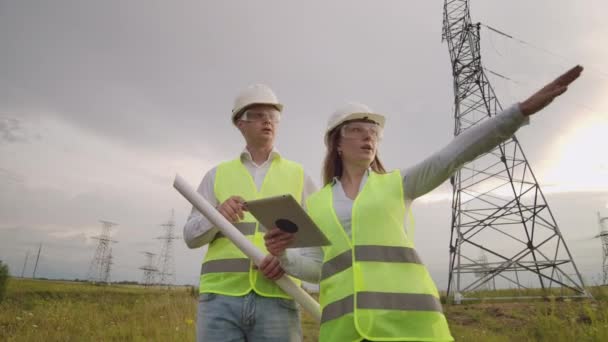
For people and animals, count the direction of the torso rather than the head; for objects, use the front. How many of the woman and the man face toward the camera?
2

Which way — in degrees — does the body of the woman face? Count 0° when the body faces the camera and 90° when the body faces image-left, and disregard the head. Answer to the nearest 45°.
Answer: approximately 0°

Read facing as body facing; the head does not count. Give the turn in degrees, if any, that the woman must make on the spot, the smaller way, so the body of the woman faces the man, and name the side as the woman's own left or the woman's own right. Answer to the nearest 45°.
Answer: approximately 135° to the woman's own right

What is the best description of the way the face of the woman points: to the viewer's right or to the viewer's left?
to the viewer's right

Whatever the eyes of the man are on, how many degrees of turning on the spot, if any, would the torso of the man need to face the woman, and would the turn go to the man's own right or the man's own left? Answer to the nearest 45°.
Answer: approximately 45° to the man's own left

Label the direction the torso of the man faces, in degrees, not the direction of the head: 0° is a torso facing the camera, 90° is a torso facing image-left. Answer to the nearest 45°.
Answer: approximately 0°

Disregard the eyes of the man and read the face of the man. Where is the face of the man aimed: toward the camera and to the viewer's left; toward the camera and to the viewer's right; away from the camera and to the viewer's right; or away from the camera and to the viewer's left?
toward the camera and to the viewer's right
